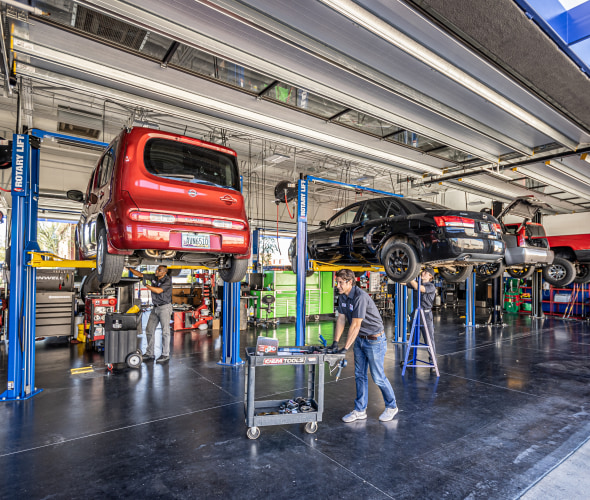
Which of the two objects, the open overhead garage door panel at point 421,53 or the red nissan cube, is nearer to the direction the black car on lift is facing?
the red nissan cube

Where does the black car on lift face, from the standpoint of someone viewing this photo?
facing away from the viewer and to the left of the viewer

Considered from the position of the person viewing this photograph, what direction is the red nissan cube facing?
facing away from the viewer and to the left of the viewer

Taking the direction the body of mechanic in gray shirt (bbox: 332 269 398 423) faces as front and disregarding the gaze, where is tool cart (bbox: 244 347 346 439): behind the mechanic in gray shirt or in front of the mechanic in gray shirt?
in front

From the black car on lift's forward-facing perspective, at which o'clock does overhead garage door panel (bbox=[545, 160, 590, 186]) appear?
The overhead garage door panel is roughly at 3 o'clock from the black car on lift.

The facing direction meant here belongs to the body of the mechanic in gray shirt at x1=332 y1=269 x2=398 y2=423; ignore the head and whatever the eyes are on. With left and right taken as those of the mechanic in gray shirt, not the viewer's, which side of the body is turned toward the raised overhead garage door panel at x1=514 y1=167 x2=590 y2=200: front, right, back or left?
back

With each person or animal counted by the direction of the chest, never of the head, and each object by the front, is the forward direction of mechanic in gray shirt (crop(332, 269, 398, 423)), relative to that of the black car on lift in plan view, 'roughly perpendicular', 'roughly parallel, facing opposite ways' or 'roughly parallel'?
roughly perpendicular

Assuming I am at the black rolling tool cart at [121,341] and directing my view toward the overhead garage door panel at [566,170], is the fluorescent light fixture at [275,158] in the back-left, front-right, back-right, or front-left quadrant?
front-left

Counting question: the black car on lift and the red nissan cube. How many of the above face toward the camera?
0

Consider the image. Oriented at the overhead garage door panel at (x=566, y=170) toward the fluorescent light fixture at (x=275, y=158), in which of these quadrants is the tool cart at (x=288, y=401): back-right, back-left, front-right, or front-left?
front-left

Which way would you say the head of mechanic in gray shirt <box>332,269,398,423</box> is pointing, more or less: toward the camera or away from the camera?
toward the camera

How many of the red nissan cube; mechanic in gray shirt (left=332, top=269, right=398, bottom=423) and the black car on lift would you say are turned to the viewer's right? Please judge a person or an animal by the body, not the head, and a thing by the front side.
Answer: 0

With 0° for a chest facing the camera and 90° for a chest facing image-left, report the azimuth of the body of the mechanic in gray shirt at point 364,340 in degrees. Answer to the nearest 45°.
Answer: approximately 45°

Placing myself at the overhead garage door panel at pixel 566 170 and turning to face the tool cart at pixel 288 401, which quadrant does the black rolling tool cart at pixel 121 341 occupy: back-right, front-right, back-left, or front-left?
front-right
